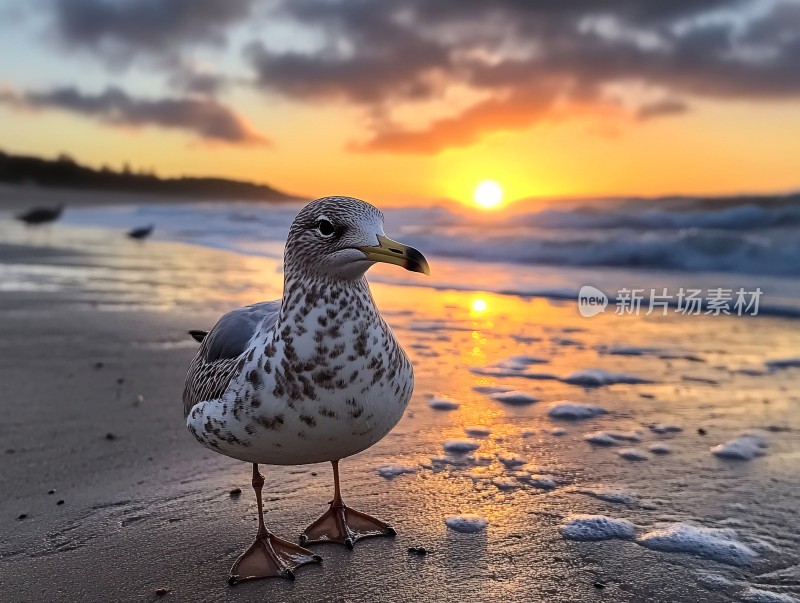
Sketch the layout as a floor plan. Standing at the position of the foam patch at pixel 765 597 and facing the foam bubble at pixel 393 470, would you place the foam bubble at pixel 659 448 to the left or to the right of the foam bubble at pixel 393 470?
right

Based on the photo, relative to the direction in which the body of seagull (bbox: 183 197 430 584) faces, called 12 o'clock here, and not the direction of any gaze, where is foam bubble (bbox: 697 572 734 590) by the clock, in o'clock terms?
The foam bubble is roughly at 11 o'clock from the seagull.

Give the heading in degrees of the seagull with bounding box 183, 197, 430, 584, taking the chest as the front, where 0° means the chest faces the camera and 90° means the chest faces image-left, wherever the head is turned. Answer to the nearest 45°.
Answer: approximately 315°

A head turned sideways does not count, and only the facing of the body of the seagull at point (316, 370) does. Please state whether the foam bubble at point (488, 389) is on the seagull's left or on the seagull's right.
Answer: on the seagull's left

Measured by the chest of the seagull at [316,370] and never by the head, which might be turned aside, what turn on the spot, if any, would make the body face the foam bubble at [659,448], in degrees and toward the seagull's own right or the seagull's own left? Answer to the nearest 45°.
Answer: approximately 90° to the seagull's own left

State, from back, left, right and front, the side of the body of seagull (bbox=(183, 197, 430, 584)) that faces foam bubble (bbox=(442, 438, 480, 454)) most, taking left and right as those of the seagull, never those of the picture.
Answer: left
